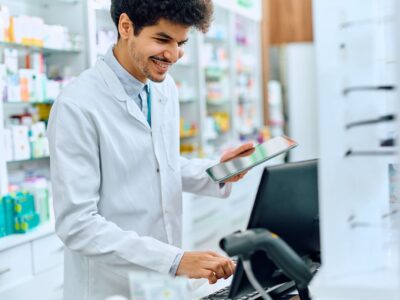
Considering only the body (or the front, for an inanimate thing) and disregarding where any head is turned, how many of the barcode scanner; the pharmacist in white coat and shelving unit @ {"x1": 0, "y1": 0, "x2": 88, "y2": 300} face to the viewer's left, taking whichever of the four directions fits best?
1

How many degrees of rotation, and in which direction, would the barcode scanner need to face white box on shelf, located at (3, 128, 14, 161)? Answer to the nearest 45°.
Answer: approximately 45° to its right

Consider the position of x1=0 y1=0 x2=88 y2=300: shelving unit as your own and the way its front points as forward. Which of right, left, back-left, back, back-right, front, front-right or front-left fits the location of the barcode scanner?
front-right

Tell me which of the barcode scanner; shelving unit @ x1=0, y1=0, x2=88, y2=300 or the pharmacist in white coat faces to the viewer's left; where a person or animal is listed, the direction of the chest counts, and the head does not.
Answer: the barcode scanner

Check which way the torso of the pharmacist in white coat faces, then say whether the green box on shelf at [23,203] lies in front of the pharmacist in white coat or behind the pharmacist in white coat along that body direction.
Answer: behind

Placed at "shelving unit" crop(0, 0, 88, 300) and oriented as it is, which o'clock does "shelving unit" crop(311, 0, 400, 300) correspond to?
"shelving unit" crop(311, 0, 400, 300) is roughly at 1 o'clock from "shelving unit" crop(0, 0, 88, 300).

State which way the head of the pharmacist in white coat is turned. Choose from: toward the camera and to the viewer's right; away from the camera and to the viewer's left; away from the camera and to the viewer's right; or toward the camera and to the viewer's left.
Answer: toward the camera and to the viewer's right

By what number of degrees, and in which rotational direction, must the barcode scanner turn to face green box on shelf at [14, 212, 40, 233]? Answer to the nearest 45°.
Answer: approximately 45° to its right

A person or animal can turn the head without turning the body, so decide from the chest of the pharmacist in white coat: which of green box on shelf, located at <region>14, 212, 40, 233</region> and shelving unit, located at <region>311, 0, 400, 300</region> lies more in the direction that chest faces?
the shelving unit

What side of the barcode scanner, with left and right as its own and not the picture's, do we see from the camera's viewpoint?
left

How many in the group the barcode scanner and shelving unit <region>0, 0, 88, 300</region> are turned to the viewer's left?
1
